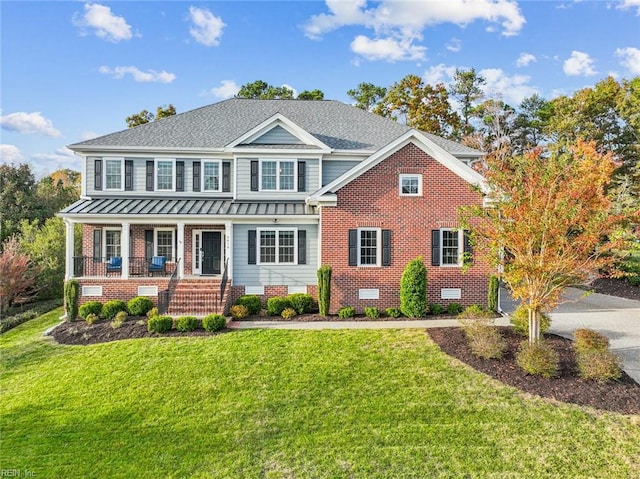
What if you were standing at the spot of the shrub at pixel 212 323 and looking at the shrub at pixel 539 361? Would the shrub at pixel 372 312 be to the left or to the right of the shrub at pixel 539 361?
left

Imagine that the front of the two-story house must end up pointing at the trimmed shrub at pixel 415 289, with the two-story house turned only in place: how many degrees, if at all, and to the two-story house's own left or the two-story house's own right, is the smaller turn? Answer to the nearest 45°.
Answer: approximately 45° to the two-story house's own left

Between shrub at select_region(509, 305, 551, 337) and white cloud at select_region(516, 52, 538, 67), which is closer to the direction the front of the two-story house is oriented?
the shrub

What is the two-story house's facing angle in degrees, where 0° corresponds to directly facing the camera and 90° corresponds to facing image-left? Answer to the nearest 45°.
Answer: approximately 0°

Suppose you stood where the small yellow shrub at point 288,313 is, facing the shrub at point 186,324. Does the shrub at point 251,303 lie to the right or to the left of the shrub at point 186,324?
right

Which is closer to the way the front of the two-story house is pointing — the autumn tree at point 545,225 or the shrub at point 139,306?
the autumn tree

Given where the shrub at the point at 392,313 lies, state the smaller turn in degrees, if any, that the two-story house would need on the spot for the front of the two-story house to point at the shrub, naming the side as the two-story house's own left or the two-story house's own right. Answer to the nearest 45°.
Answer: approximately 45° to the two-story house's own left
